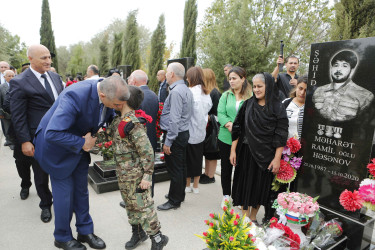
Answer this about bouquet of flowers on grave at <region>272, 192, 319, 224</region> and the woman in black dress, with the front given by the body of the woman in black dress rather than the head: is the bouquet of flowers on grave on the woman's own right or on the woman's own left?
on the woman's own left

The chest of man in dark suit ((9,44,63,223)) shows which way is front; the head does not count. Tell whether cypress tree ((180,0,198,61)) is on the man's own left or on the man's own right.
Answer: on the man's own left

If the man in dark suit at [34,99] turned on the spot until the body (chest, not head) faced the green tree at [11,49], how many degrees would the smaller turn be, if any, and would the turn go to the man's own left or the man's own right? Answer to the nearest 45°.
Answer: approximately 135° to the man's own left

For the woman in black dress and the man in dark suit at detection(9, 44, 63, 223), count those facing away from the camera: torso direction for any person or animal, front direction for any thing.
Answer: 0

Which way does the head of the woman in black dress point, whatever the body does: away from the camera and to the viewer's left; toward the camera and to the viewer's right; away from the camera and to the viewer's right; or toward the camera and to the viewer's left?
toward the camera and to the viewer's left

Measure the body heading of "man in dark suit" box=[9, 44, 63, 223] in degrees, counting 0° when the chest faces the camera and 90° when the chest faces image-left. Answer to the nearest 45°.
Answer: approximately 315°

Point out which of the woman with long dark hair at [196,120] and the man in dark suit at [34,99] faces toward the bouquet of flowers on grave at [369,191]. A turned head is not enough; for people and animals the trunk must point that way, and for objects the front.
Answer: the man in dark suit

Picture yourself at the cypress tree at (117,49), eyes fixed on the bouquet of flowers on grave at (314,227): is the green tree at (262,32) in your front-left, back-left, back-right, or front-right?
front-left

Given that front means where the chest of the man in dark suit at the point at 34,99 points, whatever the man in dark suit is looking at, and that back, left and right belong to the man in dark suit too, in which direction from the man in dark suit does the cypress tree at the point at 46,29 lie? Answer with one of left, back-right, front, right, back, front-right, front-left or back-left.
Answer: back-left

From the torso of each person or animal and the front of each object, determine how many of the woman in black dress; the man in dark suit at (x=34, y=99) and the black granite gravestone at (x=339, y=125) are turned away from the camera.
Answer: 0

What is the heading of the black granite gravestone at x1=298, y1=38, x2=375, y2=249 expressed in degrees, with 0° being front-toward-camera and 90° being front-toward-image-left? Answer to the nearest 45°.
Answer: approximately 45°

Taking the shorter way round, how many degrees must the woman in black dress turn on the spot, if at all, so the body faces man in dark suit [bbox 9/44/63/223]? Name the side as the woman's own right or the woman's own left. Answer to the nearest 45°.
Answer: approximately 45° to the woman's own right

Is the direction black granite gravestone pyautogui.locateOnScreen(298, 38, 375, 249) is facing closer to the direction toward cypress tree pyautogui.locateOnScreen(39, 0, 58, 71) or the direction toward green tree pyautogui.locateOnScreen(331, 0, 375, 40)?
the cypress tree

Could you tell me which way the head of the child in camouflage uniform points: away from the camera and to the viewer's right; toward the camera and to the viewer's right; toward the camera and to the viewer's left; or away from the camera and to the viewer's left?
away from the camera and to the viewer's left

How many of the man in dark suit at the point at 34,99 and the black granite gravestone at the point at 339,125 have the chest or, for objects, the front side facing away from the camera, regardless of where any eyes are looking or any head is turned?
0

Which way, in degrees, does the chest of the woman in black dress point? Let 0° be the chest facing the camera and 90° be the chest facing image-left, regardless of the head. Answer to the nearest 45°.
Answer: approximately 45°
